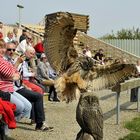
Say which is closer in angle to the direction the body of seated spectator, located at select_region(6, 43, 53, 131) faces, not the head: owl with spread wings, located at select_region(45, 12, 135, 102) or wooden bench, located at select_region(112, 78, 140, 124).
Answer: the wooden bench

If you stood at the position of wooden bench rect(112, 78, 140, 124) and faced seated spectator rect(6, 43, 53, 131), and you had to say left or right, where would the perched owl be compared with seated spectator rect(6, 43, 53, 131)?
left

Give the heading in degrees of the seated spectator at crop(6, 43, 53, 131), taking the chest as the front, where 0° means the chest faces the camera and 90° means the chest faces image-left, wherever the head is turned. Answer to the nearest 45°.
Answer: approximately 270°

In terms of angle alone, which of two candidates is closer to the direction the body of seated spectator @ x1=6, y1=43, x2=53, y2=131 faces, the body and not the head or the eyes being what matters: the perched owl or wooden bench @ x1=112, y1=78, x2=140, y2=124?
the wooden bench

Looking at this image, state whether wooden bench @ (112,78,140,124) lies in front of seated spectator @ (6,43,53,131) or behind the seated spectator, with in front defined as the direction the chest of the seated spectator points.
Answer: in front

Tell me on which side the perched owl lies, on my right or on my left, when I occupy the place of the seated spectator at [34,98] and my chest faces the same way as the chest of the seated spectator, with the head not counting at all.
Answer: on my right
